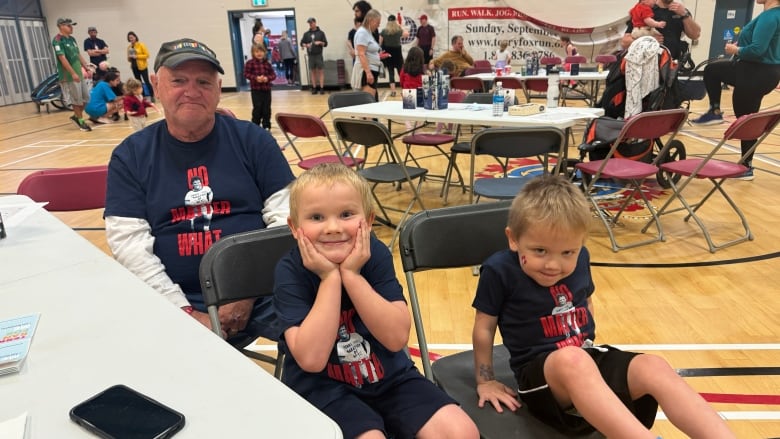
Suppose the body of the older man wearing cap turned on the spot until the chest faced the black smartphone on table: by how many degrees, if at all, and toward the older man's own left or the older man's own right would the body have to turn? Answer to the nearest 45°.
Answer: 0° — they already face it

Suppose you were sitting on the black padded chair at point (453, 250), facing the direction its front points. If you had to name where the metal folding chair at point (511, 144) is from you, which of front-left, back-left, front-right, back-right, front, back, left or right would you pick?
back-left

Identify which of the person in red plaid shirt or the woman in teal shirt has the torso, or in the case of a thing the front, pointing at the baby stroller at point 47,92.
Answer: the woman in teal shirt

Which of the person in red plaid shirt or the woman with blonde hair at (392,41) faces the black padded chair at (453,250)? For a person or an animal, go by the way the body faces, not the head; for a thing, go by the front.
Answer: the person in red plaid shirt

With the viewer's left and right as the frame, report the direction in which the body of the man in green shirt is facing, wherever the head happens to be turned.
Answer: facing the viewer and to the right of the viewer

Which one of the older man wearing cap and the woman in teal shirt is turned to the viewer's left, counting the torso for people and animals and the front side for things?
the woman in teal shirt

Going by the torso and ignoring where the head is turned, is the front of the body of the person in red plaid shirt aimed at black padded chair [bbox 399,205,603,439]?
yes

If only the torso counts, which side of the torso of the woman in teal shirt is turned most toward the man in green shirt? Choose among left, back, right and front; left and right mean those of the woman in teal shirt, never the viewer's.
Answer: front

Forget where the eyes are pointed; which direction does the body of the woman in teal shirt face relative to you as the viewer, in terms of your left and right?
facing to the left of the viewer

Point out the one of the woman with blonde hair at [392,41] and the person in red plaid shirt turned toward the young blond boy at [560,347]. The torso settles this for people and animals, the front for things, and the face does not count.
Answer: the person in red plaid shirt

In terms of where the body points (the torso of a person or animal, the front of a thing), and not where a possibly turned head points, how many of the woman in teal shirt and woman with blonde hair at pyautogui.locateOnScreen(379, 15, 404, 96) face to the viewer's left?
1

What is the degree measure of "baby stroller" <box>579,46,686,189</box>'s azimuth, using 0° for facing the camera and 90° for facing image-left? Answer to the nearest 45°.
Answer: approximately 45°
